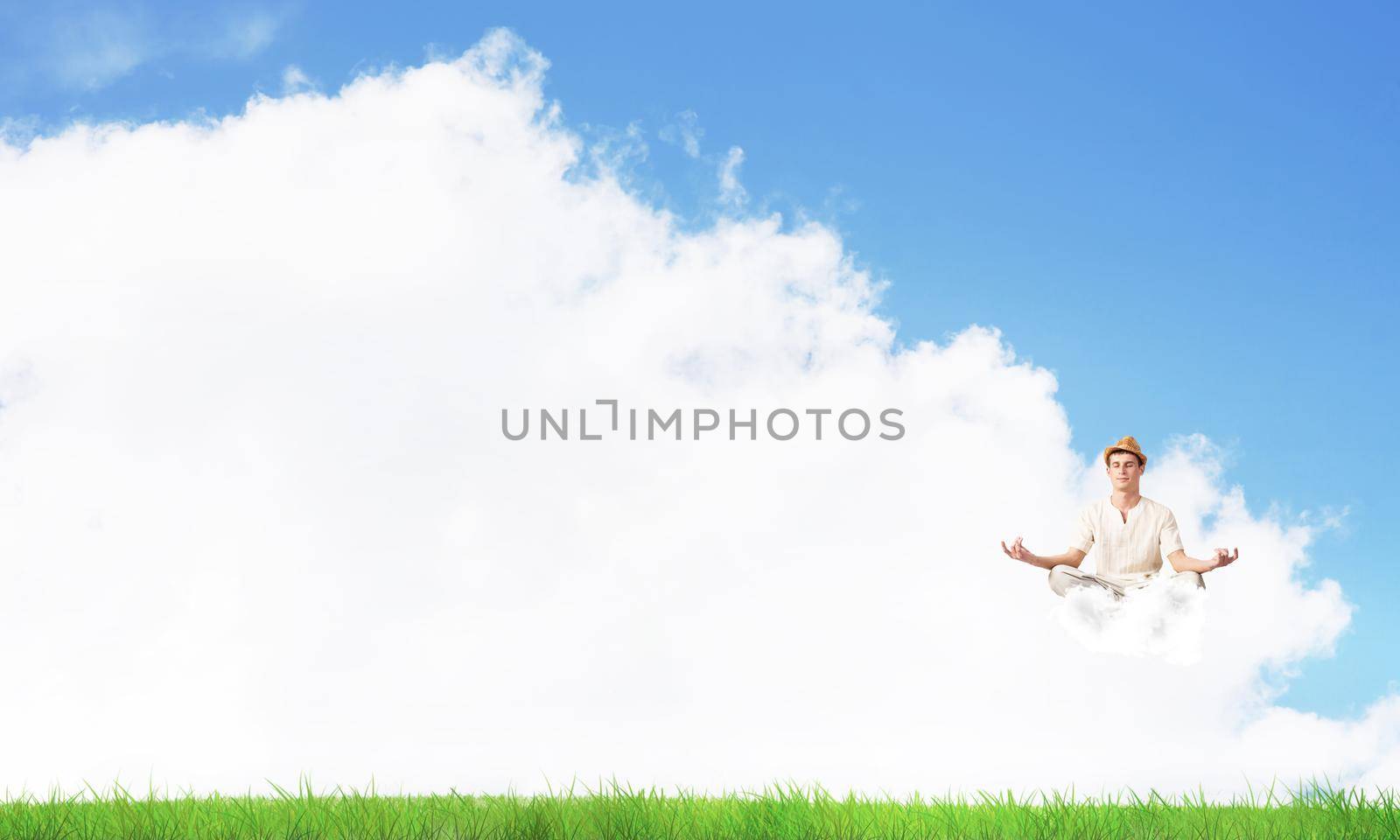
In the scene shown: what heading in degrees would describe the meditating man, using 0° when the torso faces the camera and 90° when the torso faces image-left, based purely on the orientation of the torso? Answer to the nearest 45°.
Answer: approximately 0°
